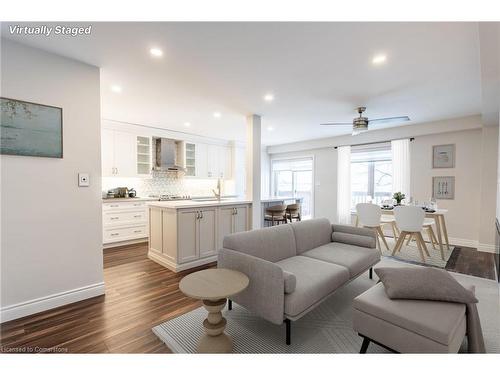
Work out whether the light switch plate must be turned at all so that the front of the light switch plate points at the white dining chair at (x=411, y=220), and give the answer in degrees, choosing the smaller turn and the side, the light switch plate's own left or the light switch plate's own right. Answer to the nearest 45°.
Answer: approximately 90° to the light switch plate's own left

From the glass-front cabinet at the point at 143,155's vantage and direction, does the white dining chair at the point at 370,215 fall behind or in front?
in front

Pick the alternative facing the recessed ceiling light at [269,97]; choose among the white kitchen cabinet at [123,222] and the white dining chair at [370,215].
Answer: the white kitchen cabinet

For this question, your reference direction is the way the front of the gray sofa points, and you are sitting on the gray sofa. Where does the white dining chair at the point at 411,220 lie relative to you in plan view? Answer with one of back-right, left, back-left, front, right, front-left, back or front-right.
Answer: left

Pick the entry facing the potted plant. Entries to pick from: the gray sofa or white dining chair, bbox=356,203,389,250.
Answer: the white dining chair

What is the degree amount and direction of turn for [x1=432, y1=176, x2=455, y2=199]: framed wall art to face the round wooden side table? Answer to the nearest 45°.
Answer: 0° — it already faces it

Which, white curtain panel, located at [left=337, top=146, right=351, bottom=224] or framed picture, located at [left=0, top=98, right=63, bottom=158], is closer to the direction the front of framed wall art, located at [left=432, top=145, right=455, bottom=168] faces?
the framed picture

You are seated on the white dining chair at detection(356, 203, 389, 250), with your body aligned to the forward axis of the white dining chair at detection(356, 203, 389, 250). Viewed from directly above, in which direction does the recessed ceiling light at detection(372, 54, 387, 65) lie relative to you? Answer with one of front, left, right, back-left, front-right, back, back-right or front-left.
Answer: back-right

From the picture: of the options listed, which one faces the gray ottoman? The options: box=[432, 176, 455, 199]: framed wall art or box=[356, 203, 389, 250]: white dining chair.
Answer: the framed wall art

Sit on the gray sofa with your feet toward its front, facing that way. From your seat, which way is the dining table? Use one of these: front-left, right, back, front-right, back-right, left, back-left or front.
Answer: left

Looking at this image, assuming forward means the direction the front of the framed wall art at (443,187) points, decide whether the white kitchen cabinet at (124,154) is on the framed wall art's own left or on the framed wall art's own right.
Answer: on the framed wall art's own right

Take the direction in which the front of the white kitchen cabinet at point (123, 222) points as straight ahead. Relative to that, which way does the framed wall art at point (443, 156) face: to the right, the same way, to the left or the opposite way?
to the right

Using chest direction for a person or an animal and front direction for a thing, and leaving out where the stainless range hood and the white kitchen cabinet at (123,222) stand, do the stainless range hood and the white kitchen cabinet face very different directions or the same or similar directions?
same or similar directions

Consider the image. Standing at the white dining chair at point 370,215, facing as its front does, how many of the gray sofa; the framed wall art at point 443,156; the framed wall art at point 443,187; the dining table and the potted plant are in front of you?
4

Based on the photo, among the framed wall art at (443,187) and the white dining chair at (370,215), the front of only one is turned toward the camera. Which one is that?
the framed wall art

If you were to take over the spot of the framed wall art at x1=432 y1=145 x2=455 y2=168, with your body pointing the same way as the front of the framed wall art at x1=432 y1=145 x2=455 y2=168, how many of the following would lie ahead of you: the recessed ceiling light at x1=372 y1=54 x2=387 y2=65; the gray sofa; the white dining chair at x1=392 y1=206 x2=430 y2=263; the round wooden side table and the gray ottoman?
5
